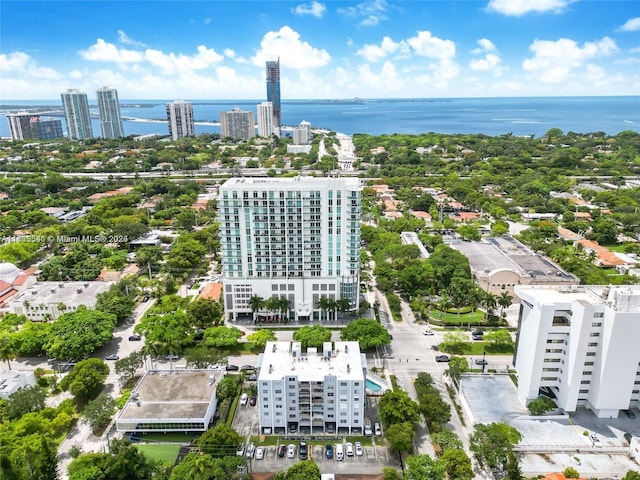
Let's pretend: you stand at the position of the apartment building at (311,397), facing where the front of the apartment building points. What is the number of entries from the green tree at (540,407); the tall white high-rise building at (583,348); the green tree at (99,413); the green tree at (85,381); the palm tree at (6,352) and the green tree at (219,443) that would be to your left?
2

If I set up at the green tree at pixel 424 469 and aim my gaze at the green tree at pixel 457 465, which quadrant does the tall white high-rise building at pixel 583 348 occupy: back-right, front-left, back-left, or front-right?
front-left

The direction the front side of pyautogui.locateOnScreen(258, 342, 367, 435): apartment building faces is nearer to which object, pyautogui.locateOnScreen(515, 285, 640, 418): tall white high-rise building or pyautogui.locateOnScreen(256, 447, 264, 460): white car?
the white car

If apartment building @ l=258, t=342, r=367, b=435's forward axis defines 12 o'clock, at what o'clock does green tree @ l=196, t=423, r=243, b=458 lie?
The green tree is roughly at 2 o'clock from the apartment building.

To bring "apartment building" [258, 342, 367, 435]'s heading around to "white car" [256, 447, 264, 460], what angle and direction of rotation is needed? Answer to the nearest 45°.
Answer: approximately 45° to its right

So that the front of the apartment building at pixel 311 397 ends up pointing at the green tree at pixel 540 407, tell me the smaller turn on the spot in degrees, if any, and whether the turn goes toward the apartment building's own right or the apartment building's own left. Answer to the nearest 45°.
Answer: approximately 90° to the apartment building's own left

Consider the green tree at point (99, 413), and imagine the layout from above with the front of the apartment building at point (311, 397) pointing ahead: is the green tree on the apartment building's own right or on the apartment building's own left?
on the apartment building's own right

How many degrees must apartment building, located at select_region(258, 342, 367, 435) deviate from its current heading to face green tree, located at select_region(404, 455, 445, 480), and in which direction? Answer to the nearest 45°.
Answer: approximately 45° to its left

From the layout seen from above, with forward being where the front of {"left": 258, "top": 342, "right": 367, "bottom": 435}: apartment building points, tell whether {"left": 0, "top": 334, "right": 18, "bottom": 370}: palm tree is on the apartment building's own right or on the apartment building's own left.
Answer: on the apartment building's own right

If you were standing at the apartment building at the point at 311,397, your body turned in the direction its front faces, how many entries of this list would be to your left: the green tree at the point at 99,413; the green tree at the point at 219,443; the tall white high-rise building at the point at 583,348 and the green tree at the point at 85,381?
1

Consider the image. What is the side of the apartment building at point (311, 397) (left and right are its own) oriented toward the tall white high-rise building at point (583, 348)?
left

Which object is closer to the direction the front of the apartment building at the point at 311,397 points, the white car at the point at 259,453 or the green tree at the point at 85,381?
the white car

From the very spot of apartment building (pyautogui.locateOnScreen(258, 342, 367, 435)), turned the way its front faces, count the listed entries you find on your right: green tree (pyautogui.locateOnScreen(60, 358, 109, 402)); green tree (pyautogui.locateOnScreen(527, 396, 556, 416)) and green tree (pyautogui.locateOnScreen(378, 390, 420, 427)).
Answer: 1

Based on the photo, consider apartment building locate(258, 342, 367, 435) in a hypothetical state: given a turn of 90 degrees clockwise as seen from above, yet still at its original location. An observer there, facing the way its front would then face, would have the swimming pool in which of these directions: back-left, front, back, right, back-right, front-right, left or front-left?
back-right

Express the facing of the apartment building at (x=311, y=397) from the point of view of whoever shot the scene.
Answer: facing the viewer

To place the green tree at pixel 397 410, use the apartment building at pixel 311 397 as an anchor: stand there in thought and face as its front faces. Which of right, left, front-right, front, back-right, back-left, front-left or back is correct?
left

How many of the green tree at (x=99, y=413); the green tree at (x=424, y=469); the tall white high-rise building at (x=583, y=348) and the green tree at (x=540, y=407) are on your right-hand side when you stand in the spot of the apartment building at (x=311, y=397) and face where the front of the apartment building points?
1

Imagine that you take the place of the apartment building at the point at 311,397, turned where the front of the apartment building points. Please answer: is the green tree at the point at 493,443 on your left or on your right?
on your left

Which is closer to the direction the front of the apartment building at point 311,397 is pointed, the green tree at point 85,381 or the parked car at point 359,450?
the parked car

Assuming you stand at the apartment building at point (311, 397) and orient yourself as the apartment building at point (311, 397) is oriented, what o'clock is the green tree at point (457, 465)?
The green tree is roughly at 10 o'clock from the apartment building.

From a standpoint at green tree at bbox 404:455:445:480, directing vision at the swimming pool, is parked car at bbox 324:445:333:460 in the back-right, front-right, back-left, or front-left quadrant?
front-left

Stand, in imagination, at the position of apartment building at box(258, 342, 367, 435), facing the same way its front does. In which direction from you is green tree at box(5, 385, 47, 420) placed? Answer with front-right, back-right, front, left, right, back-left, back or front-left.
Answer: right
